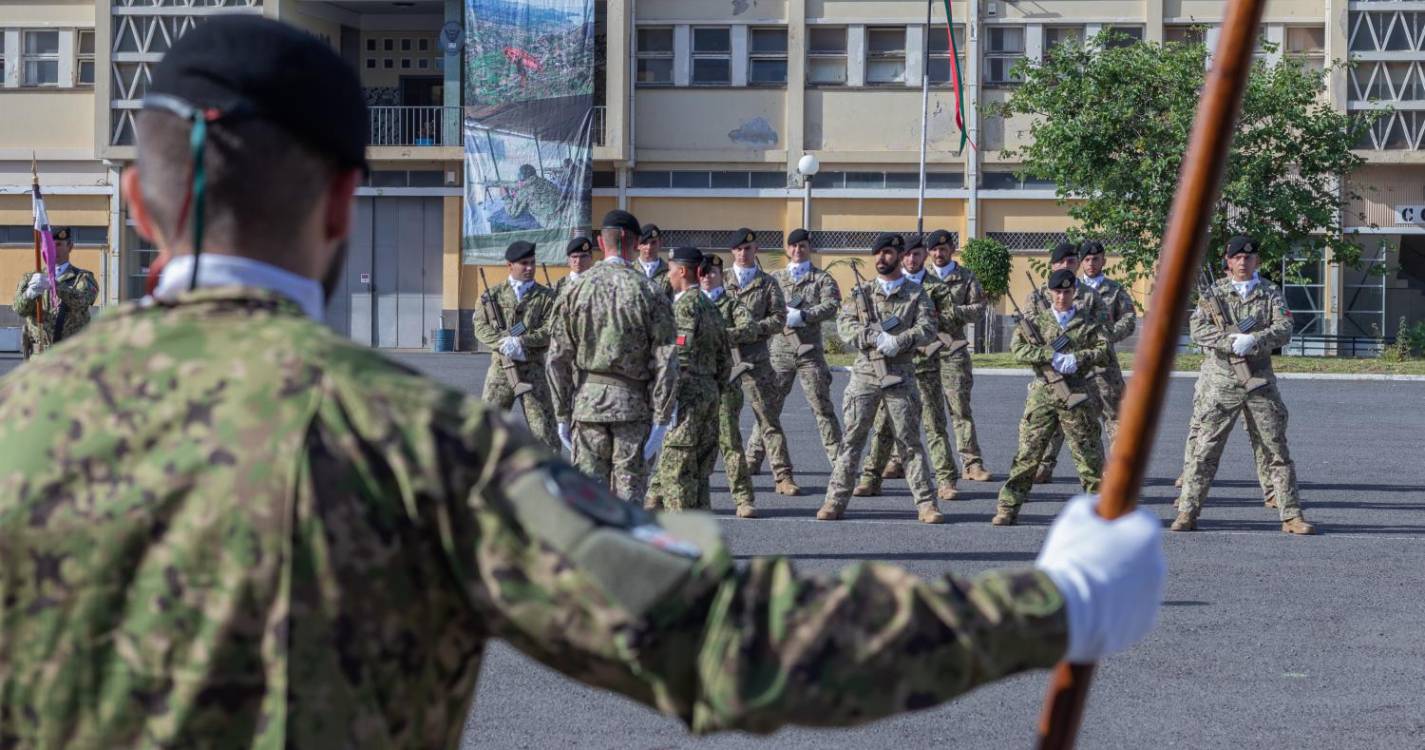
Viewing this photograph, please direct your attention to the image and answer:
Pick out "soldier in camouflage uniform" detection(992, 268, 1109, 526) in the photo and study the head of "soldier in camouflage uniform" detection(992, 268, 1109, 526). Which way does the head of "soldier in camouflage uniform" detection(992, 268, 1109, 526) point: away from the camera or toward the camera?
toward the camera

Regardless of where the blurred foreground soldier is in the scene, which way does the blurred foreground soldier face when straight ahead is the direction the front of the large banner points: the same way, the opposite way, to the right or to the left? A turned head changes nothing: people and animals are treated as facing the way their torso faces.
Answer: the opposite way

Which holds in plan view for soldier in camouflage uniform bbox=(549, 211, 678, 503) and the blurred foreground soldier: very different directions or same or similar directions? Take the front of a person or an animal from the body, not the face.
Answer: same or similar directions

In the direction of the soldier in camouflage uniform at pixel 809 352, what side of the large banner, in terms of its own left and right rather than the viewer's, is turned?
front

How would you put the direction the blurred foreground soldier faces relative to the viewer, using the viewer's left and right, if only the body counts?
facing away from the viewer

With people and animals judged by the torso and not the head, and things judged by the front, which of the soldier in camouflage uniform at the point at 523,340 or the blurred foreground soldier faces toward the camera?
the soldier in camouflage uniform

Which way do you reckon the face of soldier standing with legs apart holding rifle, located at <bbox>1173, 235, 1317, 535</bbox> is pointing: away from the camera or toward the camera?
toward the camera

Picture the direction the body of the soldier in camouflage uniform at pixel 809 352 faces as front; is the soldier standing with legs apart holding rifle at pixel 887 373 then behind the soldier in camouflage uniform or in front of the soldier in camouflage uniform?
in front

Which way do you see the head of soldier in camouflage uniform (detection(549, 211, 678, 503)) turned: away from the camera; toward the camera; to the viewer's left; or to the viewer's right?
away from the camera

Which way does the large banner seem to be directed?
toward the camera

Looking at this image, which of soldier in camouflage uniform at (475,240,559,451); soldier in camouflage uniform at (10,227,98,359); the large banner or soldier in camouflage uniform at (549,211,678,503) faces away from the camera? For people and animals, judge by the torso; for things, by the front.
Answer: soldier in camouflage uniform at (549,211,678,503)

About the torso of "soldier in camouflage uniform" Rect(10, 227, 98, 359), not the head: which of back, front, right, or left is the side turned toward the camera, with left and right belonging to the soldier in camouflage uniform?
front

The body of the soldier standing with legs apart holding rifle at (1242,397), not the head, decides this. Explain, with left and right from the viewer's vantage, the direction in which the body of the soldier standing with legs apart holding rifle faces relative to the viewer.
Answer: facing the viewer

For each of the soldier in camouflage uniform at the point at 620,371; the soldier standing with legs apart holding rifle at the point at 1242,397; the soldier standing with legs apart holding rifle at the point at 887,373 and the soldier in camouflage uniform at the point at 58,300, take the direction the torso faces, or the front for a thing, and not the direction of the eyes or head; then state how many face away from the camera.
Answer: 1
